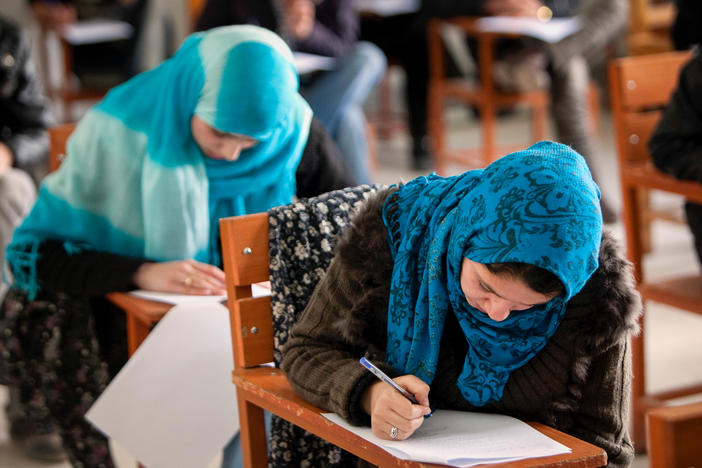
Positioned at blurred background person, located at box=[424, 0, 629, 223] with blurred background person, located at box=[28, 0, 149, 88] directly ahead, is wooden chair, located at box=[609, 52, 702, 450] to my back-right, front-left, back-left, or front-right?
back-left

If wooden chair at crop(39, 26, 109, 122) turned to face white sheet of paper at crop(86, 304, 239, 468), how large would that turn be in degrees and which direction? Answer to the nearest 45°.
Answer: approximately 45° to its right

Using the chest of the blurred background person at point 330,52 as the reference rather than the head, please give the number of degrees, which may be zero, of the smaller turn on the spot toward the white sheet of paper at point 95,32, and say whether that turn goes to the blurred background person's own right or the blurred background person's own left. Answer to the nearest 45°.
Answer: approximately 180°

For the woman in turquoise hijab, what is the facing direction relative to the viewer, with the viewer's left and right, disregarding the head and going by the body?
facing the viewer and to the right of the viewer

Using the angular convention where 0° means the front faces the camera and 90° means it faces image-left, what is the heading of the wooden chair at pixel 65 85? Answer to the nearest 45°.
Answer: approximately 315°

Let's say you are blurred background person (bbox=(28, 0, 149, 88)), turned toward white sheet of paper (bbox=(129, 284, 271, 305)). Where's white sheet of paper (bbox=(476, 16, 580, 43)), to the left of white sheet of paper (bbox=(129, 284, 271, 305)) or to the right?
left

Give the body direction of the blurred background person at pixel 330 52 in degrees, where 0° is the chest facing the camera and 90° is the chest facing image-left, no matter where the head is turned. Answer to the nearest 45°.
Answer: approximately 315°

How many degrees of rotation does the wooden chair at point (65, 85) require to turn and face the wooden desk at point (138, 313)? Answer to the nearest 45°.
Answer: approximately 45° to its right

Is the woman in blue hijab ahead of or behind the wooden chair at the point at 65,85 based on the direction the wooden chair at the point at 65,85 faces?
ahead
